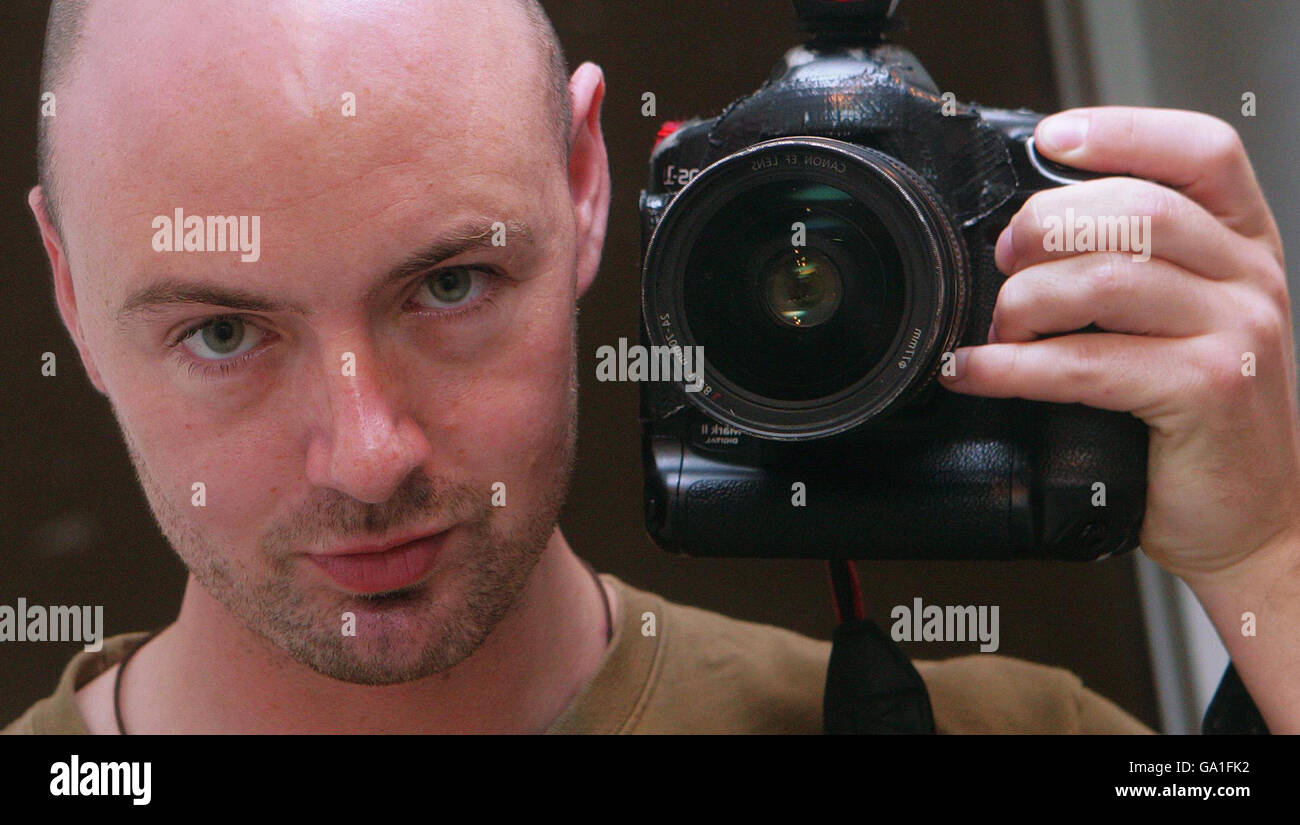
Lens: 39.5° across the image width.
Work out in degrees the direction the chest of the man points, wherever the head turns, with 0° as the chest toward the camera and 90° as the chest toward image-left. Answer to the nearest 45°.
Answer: approximately 0°
